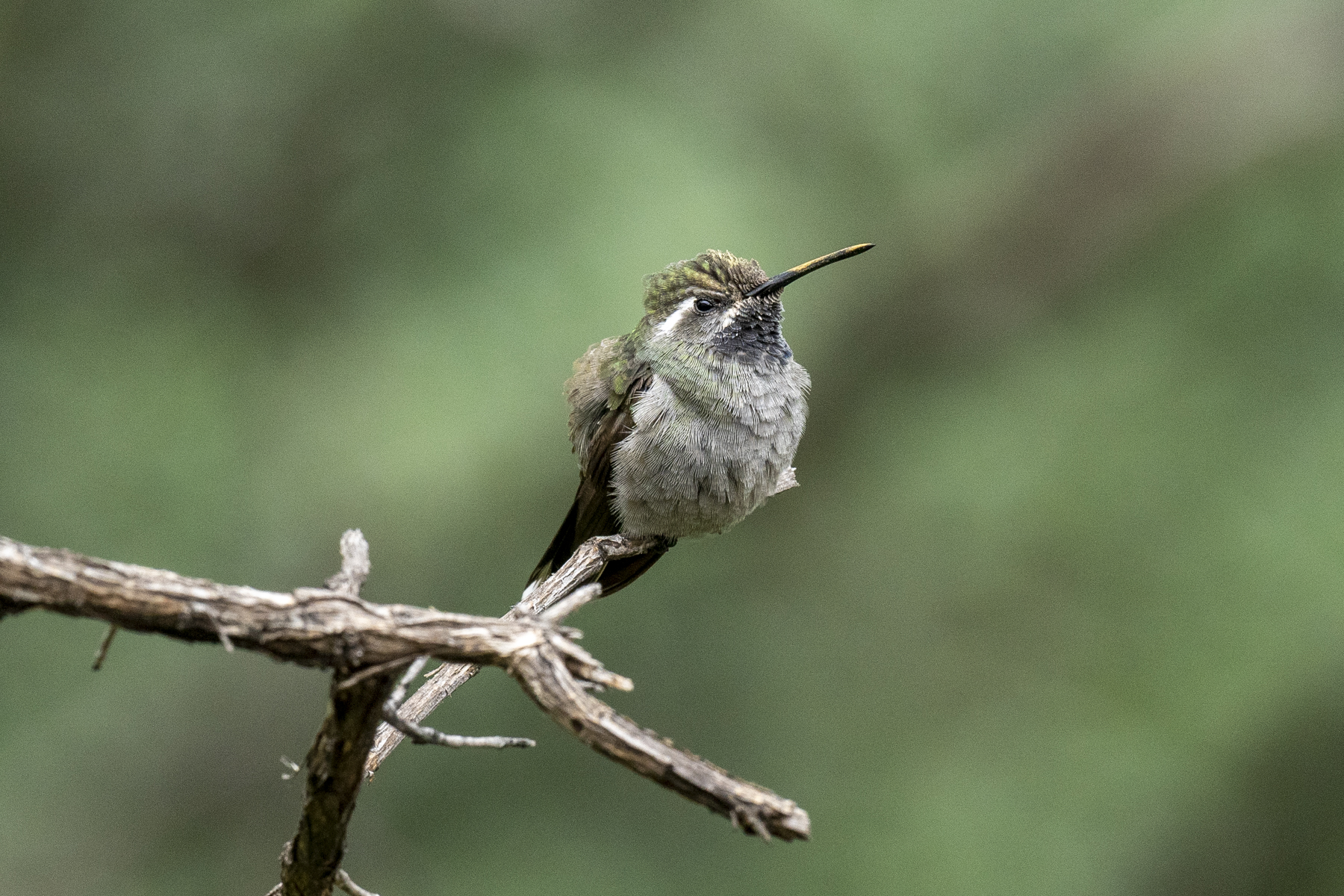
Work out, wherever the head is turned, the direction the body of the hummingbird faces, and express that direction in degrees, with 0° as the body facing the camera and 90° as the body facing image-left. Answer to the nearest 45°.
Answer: approximately 315°
